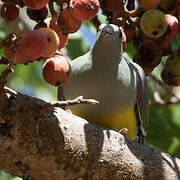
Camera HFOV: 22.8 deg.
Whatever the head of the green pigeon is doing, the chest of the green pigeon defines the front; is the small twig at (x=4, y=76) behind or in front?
in front

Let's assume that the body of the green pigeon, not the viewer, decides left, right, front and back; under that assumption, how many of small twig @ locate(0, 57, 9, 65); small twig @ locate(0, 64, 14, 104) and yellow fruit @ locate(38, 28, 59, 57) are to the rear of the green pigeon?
0

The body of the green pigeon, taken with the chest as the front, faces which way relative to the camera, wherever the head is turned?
toward the camera

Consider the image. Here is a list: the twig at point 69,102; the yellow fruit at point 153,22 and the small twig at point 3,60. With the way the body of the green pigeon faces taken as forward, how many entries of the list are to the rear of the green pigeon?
0
